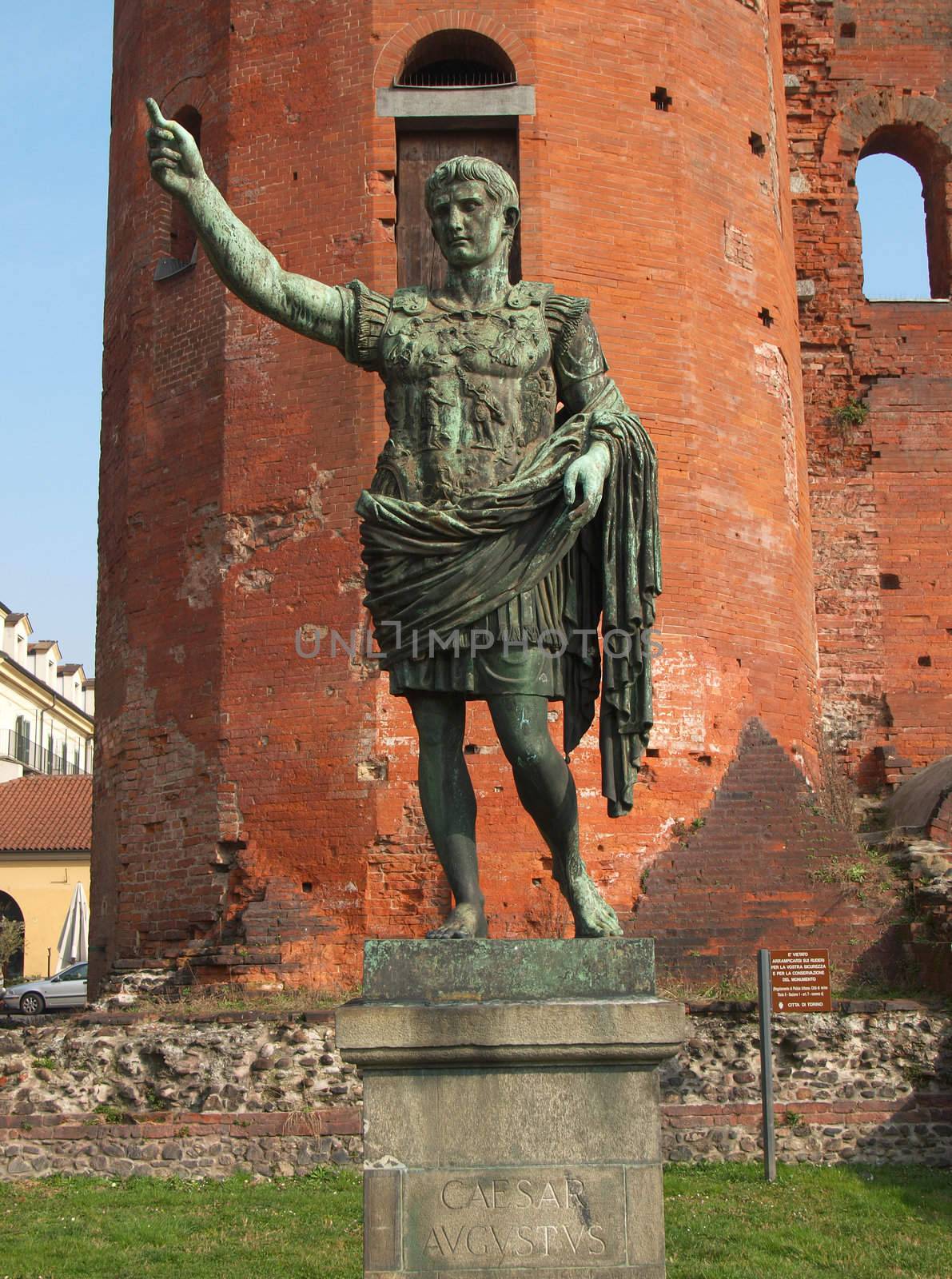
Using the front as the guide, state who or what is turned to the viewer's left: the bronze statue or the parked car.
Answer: the parked car

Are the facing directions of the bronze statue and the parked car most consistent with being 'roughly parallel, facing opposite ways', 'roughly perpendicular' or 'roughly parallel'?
roughly perpendicular

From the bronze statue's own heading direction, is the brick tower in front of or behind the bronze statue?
behind

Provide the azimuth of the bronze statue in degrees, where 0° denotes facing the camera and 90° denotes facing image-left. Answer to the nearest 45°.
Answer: approximately 0°

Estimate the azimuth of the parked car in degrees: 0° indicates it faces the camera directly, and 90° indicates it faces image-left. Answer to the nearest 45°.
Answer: approximately 90°

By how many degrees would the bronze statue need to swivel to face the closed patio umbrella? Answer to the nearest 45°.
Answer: approximately 180°

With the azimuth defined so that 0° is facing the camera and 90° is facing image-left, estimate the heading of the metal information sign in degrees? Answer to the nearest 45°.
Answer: approximately 0°

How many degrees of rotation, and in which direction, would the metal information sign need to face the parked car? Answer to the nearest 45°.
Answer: approximately 135° to its right
